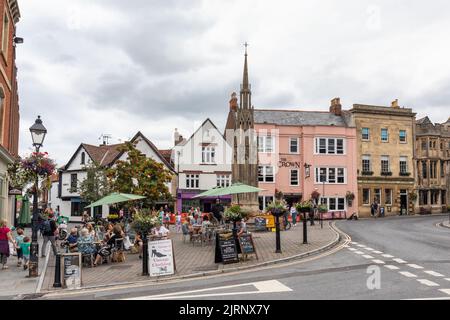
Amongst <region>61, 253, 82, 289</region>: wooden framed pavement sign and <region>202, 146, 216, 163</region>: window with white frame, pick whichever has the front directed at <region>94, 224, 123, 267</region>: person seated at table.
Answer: the window with white frame

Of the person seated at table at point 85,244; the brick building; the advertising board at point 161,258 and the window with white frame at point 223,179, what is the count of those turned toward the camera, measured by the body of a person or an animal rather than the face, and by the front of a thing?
2

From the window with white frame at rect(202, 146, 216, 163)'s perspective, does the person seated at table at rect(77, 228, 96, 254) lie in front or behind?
in front

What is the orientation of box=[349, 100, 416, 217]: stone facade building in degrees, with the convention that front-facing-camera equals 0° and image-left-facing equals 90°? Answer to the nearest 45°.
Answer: approximately 0°

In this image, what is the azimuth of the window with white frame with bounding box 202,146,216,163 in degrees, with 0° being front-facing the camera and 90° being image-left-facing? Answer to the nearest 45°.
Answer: approximately 0°

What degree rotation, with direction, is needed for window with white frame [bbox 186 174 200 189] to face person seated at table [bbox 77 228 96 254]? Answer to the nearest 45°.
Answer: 0° — it already faces them

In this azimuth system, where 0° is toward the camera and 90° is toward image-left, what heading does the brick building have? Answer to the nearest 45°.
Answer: approximately 270°

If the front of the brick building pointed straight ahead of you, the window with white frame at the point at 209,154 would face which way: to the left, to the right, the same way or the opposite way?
to the right

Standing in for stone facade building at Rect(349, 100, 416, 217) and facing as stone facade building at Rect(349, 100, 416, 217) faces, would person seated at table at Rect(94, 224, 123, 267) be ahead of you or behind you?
ahead

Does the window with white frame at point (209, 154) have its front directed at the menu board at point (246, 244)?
yes

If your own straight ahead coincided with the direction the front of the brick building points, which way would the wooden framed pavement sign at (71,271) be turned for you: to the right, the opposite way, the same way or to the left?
to the right
